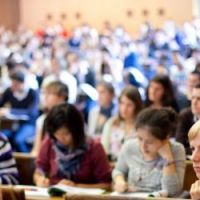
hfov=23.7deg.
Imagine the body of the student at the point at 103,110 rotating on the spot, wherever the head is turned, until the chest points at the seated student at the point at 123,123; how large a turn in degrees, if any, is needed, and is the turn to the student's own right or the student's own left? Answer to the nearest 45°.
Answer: approximately 45° to the student's own left

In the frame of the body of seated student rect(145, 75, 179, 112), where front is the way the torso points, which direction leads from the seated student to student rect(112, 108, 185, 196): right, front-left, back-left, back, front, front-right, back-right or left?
front-left

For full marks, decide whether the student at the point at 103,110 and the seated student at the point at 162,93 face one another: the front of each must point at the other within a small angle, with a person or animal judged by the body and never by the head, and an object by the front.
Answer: no

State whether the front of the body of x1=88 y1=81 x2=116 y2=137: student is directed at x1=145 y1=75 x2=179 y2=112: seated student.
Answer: no

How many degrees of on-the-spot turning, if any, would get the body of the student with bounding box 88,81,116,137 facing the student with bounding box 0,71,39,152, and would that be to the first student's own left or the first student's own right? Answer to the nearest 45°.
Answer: approximately 90° to the first student's own right

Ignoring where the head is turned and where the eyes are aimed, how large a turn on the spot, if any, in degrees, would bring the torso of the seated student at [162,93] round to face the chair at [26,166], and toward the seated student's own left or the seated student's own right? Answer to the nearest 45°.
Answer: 0° — they already face it

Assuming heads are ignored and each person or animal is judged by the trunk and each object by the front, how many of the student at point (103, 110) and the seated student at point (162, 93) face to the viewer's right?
0

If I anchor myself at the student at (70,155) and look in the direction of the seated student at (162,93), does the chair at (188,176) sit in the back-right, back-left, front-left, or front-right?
front-right

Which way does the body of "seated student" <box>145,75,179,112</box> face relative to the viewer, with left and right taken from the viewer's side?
facing the viewer and to the left of the viewer

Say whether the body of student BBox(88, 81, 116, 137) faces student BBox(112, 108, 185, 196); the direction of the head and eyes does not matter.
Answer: no

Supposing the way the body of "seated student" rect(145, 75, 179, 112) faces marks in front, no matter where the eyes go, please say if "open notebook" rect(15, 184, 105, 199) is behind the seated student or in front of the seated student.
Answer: in front

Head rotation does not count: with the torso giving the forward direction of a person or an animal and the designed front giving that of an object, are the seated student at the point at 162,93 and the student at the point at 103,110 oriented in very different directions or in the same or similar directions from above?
same or similar directions

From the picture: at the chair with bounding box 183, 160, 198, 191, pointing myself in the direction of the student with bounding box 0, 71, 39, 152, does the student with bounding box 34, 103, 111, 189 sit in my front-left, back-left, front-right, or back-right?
front-left

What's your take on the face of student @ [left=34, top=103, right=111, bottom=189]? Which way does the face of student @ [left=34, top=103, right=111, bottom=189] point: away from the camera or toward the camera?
toward the camera
